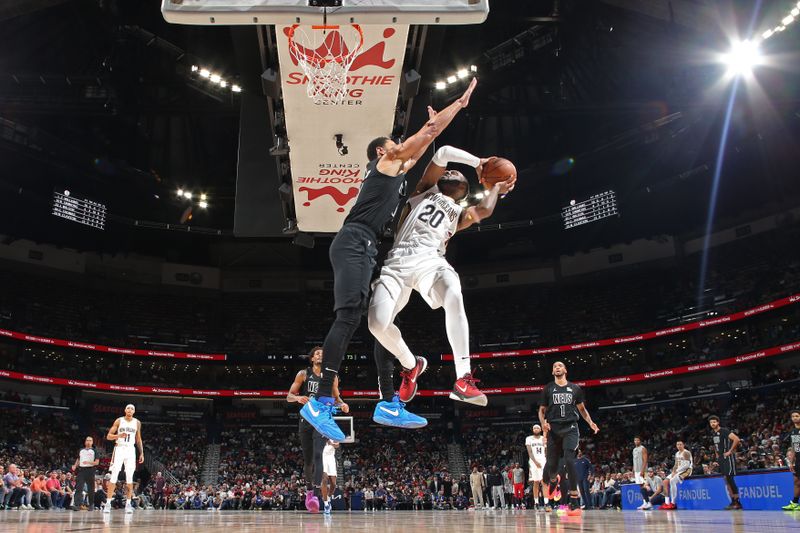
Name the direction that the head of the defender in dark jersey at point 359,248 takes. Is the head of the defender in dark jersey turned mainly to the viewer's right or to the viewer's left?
to the viewer's right

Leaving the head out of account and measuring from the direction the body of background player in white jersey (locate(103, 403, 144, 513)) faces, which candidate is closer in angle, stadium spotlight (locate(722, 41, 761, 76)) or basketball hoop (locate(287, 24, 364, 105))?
the basketball hoop

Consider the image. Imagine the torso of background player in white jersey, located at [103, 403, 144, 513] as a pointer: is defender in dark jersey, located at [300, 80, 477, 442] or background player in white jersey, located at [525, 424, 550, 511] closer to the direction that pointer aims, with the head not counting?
the defender in dark jersey

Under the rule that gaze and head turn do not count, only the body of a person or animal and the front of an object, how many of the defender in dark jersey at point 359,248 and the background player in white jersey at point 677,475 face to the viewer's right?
1

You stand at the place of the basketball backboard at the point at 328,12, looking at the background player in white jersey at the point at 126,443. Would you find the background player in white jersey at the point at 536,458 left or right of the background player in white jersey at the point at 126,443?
right

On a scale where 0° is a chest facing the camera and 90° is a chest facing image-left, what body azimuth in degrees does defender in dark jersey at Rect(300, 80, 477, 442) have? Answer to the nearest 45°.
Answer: approximately 270°

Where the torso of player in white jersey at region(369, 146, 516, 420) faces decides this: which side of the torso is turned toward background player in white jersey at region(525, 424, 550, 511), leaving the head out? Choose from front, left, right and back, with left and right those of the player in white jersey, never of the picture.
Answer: back
